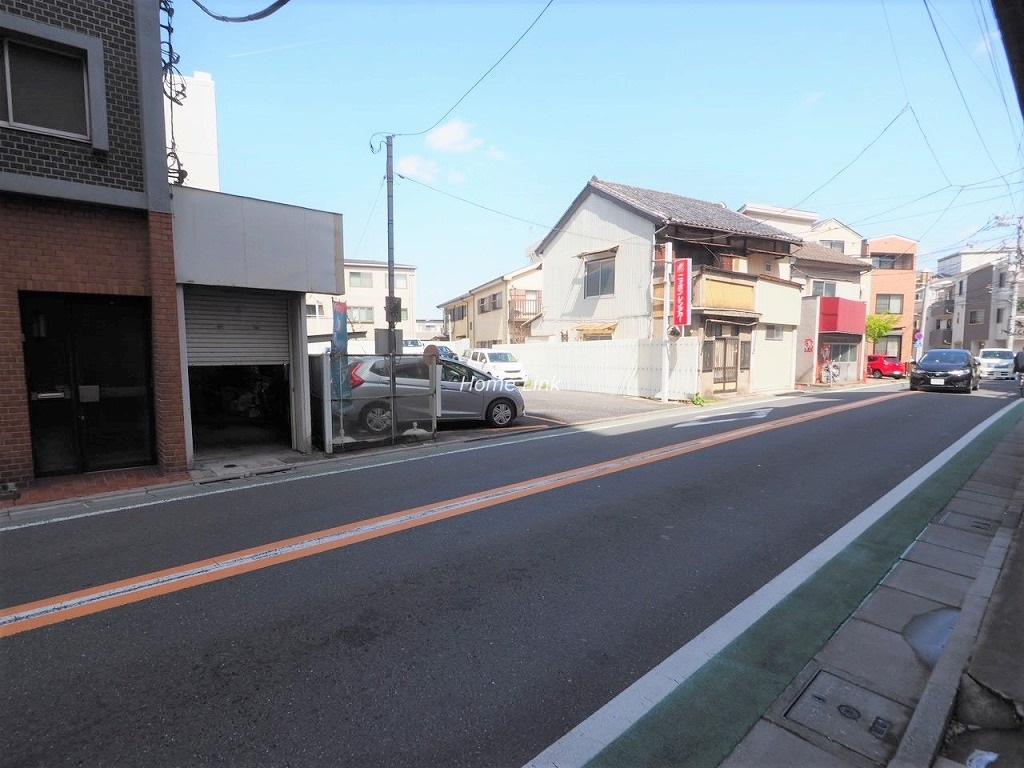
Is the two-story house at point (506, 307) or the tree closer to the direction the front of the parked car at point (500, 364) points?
the tree

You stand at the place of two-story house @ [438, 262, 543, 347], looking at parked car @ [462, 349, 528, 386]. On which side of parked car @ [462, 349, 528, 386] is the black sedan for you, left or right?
left

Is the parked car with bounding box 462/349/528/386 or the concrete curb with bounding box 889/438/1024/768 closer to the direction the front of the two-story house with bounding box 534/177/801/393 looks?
the concrete curb

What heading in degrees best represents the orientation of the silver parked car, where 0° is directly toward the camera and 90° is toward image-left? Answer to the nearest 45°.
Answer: approximately 270°

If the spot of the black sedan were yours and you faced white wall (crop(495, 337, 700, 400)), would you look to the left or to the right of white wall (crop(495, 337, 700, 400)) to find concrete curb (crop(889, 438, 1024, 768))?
left

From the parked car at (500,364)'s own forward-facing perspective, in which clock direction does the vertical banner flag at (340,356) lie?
The vertical banner flag is roughly at 2 o'clock from the parked car.

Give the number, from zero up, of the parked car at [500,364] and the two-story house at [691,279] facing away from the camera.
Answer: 0

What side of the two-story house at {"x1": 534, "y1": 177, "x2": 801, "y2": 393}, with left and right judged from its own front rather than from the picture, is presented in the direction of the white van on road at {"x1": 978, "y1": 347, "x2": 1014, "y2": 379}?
left

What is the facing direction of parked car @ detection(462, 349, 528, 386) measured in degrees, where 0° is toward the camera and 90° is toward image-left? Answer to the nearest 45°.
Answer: approximately 315°

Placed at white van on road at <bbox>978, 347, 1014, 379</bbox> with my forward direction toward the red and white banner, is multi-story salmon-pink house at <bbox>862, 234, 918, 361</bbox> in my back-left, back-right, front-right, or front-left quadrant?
back-right

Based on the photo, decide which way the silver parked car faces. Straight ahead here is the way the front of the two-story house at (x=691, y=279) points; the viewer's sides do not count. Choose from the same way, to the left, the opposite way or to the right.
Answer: to the left
